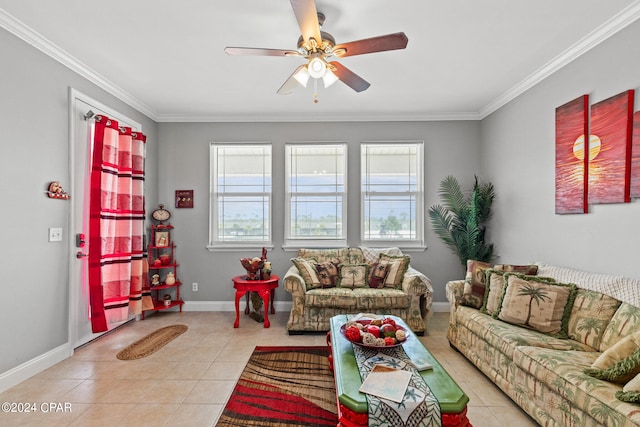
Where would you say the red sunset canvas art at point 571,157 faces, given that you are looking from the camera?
facing the viewer and to the left of the viewer

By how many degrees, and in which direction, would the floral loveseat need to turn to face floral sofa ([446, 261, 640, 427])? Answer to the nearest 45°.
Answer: approximately 45° to its left

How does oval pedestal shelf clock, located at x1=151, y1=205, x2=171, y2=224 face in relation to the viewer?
toward the camera

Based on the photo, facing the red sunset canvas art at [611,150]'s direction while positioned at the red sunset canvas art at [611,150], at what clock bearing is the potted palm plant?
The potted palm plant is roughly at 3 o'clock from the red sunset canvas art.

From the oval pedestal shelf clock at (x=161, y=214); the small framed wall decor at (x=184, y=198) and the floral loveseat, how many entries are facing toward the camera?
3

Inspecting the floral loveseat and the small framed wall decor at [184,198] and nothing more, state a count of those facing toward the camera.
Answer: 2

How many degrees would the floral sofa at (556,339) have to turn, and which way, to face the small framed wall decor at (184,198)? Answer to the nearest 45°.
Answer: approximately 45° to its right

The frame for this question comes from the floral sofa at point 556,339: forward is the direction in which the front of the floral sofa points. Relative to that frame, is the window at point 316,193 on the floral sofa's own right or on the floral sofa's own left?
on the floral sofa's own right

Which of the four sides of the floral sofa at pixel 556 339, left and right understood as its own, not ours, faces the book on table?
front

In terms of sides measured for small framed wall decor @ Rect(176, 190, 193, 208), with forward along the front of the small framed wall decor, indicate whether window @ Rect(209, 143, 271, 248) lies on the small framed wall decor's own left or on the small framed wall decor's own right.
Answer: on the small framed wall decor's own left

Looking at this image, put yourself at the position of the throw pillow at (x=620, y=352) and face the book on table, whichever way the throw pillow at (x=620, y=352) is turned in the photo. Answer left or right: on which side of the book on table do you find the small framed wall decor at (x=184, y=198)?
right

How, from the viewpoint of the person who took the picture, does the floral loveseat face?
facing the viewer

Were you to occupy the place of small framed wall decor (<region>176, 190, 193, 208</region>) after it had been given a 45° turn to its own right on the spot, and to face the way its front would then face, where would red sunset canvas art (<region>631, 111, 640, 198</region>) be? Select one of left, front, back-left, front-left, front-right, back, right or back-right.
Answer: left

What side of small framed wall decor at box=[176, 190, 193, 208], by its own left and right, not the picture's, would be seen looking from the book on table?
front

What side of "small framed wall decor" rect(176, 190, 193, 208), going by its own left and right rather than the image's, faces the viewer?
front
